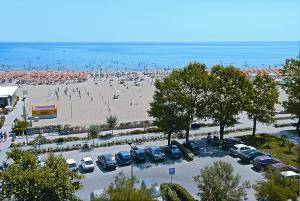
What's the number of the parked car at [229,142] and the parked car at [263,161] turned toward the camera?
0

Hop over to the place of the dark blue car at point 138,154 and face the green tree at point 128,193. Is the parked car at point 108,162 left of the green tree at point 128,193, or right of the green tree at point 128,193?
right

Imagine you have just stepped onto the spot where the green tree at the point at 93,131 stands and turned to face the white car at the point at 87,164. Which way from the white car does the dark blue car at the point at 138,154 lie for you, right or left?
left

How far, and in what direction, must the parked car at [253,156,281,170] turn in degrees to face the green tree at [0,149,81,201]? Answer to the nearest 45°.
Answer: approximately 180°

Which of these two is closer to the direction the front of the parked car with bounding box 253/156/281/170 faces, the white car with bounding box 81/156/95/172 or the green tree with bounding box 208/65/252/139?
the green tree

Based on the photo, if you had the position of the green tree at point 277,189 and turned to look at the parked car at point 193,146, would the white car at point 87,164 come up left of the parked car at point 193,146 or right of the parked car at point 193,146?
left

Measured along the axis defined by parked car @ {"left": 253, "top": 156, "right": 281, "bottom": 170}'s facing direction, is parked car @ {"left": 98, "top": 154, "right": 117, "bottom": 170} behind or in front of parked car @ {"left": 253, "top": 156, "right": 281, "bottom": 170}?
behind

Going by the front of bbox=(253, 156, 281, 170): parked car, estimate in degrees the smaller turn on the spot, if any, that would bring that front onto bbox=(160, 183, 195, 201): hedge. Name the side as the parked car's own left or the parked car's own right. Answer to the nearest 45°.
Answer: approximately 180°

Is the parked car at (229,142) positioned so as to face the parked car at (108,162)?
no
